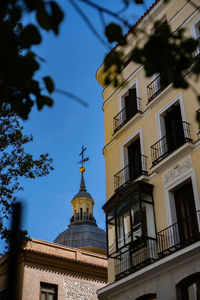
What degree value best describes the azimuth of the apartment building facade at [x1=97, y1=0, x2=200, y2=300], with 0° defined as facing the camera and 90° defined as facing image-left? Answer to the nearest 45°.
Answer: approximately 45°
